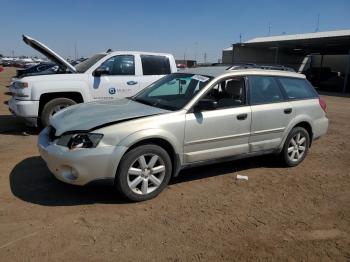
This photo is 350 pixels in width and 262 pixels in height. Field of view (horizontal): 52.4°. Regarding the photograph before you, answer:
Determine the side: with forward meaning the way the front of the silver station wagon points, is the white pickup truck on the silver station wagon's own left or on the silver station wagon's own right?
on the silver station wagon's own right

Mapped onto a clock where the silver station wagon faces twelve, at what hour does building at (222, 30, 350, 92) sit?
The building is roughly at 5 o'clock from the silver station wagon.

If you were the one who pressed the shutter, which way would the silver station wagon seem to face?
facing the viewer and to the left of the viewer
